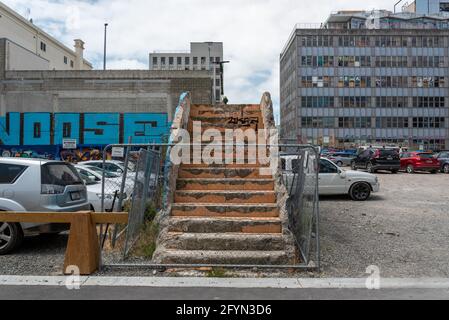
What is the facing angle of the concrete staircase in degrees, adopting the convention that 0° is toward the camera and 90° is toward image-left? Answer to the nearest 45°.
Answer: approximately 0°

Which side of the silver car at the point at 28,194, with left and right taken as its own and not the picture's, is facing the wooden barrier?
back

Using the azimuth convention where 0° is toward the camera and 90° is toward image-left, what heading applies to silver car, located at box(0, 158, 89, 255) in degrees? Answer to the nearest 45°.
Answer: approximately 135°

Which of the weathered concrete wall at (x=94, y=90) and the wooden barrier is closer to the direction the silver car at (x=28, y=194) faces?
the weathered concrete wall

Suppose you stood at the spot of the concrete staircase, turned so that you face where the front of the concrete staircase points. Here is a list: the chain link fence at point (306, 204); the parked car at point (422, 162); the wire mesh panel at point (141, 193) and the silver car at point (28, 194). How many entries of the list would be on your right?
2

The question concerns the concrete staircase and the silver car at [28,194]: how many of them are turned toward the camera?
1

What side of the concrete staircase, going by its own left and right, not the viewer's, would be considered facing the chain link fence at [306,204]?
left

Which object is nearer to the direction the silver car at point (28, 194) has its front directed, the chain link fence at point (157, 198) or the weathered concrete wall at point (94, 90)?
the weathered concrete wall
